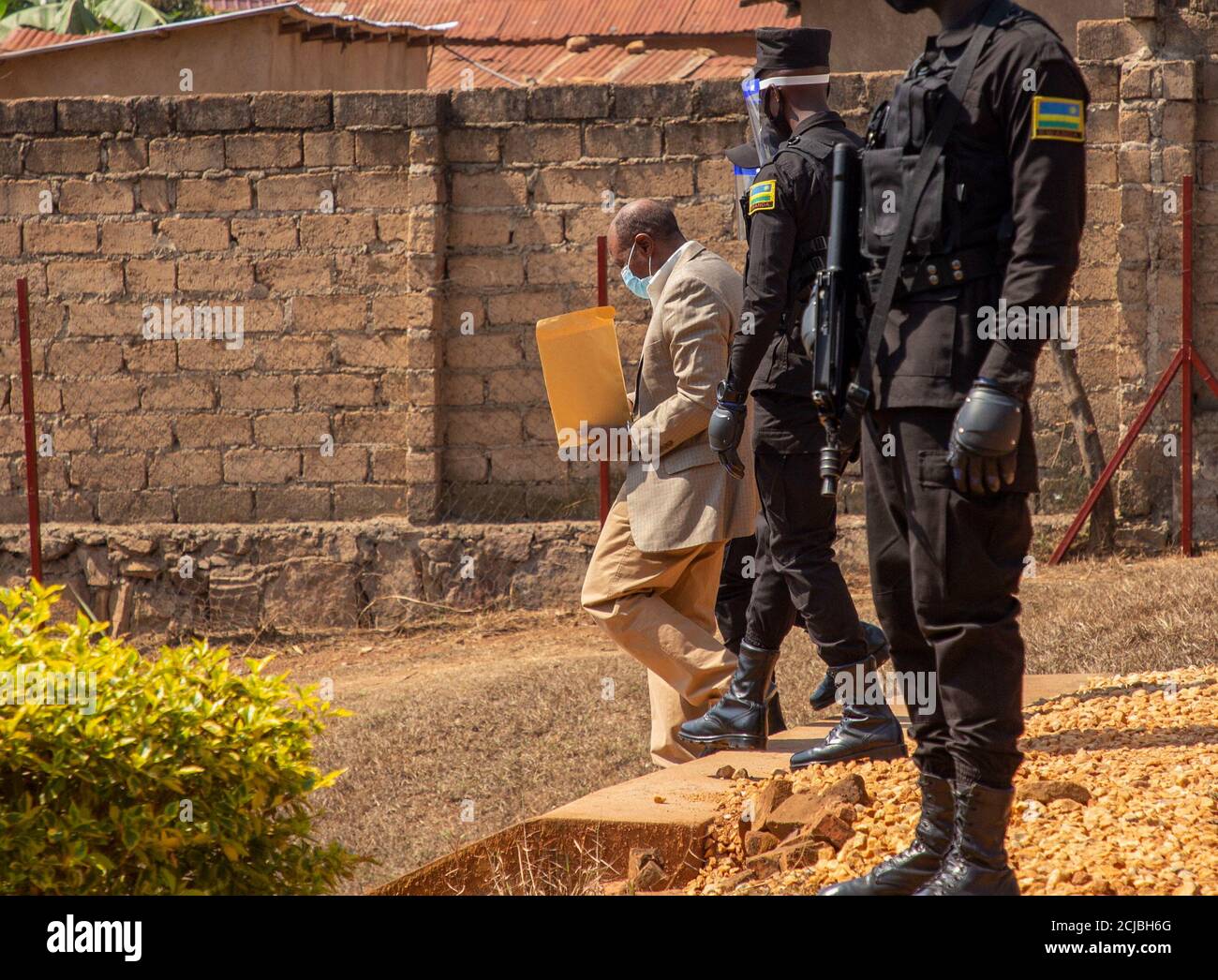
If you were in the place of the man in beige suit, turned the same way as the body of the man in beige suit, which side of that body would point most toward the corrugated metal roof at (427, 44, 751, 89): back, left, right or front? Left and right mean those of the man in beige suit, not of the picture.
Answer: right

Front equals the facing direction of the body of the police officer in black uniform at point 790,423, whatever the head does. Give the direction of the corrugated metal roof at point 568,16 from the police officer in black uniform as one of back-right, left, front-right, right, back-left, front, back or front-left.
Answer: right

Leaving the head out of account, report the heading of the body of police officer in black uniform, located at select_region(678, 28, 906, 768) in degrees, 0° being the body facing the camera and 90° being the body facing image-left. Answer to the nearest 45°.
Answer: approximately 90°

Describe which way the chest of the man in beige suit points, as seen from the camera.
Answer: to the viewer's left

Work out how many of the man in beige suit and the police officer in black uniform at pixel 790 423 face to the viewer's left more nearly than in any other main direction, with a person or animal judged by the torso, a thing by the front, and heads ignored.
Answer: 2

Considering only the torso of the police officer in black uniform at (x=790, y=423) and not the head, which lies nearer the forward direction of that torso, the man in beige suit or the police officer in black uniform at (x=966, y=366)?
the man in beige suit

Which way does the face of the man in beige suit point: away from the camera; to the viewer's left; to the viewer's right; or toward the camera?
to the viewer's left

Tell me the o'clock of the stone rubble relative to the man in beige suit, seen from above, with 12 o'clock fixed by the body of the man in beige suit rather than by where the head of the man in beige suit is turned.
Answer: The stone rubble is roughly at 8 o'clock from the man in beige suit.

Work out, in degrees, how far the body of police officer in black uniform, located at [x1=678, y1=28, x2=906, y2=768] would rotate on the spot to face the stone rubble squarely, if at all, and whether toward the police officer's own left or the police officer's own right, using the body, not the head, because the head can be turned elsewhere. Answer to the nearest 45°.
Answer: approximately 135° to the police officer's own left

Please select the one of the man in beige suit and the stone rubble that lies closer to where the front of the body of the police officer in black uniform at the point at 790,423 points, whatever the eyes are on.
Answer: the man in beige suit

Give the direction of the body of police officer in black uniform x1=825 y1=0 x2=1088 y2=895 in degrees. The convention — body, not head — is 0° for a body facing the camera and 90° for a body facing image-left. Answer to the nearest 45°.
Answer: approximately 45°
